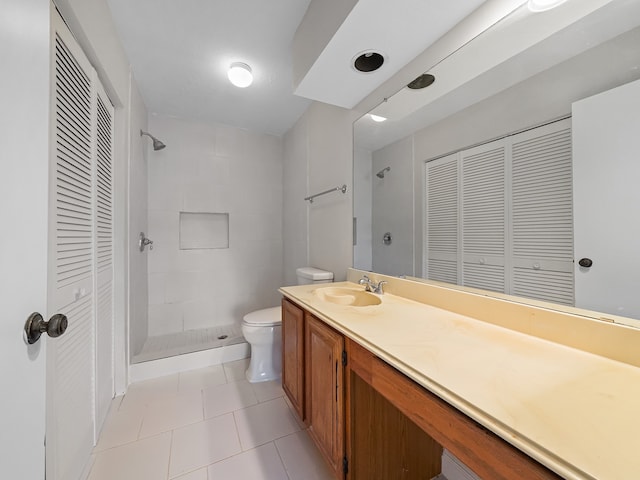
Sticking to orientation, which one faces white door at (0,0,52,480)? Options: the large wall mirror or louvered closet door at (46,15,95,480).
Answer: the large wall mirror

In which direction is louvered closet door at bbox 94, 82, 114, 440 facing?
to the viewer's right

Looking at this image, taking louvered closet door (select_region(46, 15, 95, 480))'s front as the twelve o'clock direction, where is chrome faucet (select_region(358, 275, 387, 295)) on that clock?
The chrome faucet is roughly at 1 o'clock from the louvered closet door.

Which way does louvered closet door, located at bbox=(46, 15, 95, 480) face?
to the viewer's right

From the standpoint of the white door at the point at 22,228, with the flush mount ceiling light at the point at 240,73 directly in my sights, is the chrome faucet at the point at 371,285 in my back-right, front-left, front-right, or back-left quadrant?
front-right

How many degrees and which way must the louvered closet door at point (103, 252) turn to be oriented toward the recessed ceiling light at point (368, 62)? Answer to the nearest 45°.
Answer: approximately 45° to its right

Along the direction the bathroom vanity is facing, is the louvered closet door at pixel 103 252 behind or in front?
in front

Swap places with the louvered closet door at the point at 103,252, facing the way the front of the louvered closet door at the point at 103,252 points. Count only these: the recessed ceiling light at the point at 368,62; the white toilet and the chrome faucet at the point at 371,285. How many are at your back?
0

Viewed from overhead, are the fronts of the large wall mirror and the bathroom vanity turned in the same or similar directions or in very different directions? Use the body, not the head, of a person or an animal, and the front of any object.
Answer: same or similar directions

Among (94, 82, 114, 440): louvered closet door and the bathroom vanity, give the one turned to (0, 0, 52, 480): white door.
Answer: the bathroom vanity

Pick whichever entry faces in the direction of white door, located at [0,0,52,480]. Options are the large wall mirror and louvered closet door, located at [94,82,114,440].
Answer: the large wall mirror

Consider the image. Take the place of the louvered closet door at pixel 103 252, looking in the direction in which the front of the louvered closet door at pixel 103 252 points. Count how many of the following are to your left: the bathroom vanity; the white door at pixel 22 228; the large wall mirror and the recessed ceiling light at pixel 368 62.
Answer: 0

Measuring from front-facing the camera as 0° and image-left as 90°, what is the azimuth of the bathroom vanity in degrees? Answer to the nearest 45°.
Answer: approximately 45°

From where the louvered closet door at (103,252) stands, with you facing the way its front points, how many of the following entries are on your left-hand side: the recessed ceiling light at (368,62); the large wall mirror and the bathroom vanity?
0

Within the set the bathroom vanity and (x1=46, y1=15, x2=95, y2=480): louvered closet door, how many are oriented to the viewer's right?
1

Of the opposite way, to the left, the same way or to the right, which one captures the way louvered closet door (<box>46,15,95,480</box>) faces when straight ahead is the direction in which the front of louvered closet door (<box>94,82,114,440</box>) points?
the same way

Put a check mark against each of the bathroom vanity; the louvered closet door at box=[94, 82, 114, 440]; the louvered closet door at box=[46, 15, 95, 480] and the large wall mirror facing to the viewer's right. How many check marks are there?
2

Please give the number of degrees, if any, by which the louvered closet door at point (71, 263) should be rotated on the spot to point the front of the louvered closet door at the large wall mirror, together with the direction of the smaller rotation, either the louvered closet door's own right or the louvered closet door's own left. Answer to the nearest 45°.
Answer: approximately 45° to the louvered closet door's own right

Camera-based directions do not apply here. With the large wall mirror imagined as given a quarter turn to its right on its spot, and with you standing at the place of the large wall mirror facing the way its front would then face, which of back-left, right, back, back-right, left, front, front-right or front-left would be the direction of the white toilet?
front-left
